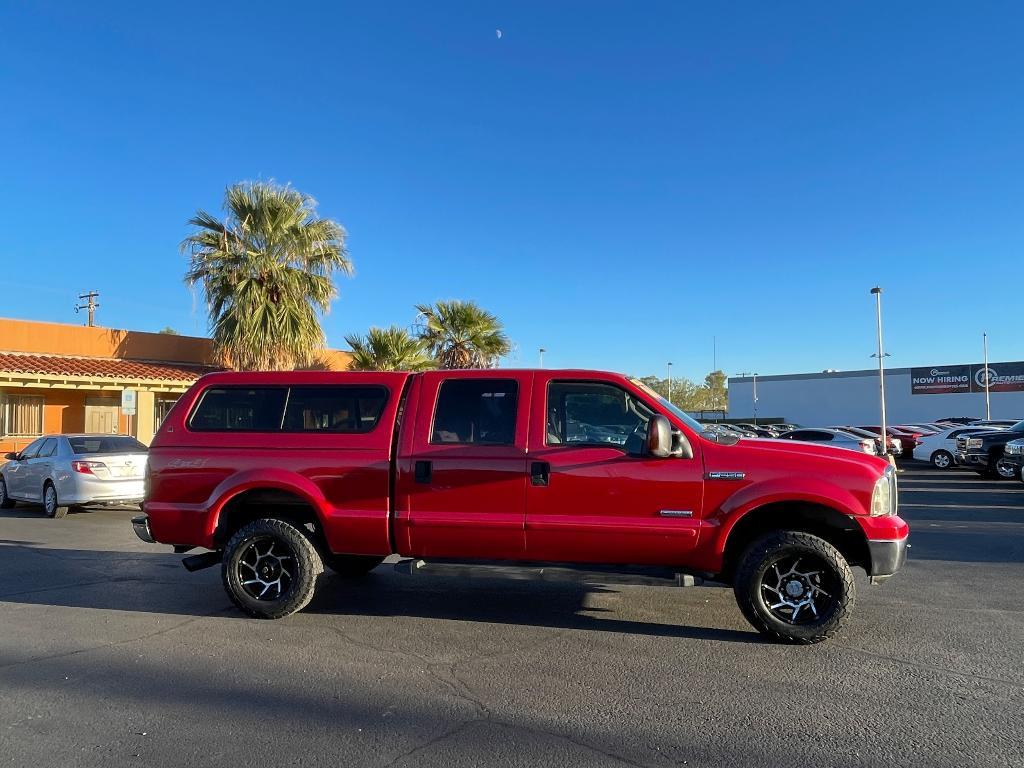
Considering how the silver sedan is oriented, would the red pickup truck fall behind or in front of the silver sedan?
behind

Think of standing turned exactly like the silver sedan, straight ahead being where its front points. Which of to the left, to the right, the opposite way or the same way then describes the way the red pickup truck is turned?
the opposite way

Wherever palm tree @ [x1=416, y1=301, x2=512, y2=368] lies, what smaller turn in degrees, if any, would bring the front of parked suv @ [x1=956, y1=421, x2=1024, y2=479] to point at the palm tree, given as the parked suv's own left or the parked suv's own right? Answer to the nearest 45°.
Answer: approximately 45° to the parked suv's own right

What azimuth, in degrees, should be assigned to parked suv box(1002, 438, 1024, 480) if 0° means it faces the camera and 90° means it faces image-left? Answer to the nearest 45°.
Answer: approximately 45°

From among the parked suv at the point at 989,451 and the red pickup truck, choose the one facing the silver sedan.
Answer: the parked suv

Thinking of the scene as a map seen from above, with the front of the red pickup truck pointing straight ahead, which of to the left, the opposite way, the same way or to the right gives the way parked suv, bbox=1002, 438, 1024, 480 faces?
the opposite way

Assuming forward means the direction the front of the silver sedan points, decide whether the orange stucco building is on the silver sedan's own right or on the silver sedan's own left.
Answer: on the silver sedan's own right

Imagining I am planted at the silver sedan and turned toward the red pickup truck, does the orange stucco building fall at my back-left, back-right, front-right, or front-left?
back-left

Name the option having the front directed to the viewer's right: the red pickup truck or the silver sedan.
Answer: the red pickup truck

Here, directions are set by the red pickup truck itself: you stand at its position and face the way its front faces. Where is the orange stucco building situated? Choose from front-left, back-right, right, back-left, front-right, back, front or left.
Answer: back-left

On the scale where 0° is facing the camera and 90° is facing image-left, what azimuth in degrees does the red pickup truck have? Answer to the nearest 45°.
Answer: approximately 270°

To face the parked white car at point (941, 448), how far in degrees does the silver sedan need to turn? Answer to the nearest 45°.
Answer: approximately 135° to its right
